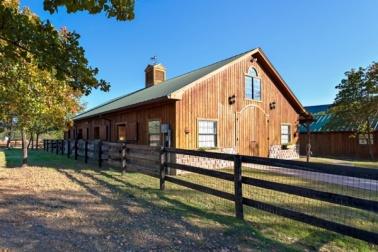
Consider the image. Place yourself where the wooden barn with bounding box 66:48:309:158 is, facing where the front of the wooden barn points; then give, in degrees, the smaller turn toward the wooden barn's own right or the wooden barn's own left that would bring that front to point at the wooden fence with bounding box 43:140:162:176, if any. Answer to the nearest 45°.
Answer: approximately 90° to the wooden barn's own right

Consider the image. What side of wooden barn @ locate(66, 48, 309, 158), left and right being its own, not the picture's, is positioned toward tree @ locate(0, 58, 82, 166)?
right

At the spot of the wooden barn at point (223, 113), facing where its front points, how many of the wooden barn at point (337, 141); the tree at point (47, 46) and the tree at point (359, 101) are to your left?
2

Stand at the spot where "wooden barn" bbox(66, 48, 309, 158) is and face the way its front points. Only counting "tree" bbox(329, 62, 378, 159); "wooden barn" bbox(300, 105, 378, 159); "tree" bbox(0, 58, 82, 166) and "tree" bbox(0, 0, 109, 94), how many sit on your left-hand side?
2

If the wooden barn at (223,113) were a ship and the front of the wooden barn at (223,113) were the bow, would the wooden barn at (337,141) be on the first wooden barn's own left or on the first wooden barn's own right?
on the first wooden barn's own left

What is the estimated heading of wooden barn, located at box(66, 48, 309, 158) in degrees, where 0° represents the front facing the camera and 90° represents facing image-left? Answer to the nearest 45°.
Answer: approximately 315°

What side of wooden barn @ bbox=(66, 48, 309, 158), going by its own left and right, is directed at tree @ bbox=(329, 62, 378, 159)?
left
